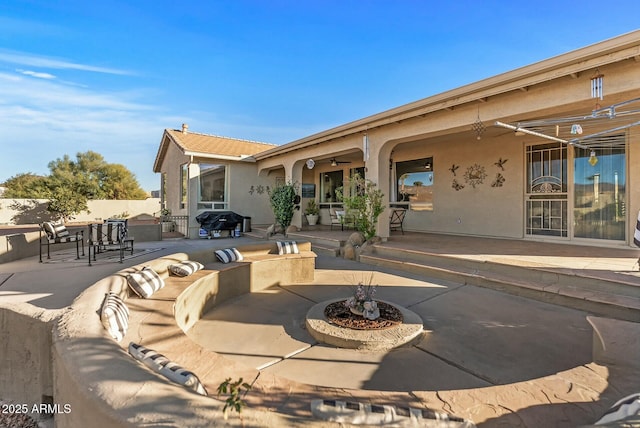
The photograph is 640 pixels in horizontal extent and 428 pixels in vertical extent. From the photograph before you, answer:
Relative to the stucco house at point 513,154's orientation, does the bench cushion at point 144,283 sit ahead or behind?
ahead

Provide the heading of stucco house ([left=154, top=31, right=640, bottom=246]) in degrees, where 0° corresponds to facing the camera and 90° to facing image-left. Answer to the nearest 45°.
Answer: approximately 45°

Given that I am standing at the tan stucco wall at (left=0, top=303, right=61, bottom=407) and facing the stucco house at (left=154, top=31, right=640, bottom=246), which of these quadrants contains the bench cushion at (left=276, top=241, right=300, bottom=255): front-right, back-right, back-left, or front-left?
front-left

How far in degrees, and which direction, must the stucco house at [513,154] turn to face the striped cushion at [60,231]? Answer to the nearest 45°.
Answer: approximately 45° to its right

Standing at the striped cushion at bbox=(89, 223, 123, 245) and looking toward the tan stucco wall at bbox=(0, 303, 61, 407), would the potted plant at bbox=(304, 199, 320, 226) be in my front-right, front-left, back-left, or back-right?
back-left

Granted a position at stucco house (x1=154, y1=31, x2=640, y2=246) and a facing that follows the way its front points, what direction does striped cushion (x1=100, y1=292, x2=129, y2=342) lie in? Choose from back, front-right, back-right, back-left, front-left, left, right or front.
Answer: front

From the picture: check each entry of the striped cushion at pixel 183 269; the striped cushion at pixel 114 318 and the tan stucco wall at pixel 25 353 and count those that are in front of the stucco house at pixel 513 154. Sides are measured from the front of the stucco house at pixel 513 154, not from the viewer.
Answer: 3

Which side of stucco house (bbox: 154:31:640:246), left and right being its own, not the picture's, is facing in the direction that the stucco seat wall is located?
front

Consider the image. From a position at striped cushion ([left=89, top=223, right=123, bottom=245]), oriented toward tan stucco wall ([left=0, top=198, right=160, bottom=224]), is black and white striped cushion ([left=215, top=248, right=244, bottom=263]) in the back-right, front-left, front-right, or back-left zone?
back-right

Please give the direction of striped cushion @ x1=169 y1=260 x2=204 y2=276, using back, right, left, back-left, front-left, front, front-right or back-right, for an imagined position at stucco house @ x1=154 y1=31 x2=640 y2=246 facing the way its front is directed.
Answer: front

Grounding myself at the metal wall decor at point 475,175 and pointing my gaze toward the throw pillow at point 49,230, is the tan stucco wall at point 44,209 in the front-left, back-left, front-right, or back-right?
front-right
